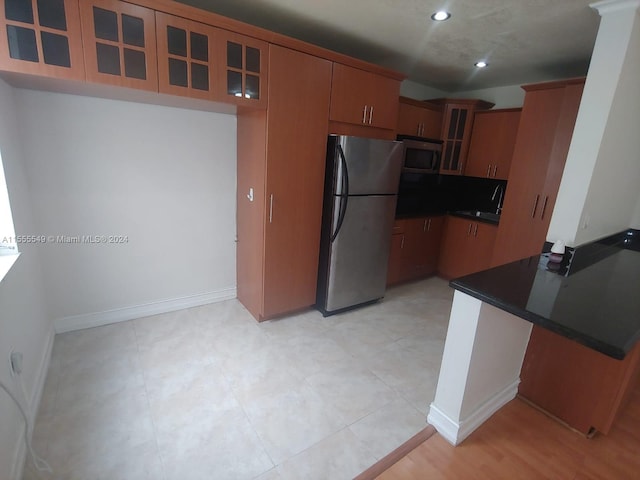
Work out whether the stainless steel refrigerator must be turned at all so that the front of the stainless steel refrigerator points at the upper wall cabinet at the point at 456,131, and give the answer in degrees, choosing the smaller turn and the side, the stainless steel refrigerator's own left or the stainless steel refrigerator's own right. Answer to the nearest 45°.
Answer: approximately 90° to the stainless steel refrigerator's own left

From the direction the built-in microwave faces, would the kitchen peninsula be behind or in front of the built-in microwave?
in front

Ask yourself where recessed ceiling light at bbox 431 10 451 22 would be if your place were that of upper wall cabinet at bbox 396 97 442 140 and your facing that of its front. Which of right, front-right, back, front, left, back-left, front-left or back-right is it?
front-right

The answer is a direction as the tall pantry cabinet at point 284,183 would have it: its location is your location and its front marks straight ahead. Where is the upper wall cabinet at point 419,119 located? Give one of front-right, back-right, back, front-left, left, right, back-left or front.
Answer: left

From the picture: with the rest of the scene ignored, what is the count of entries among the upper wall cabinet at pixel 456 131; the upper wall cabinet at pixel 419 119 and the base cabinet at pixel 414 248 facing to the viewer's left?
0

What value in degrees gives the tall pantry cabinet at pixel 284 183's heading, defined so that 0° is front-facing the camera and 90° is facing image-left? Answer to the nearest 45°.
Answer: approximately 315°

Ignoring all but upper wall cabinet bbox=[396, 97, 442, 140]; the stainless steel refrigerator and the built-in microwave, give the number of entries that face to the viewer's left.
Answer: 0

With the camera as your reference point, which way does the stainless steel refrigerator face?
facing the viewer and to the right of the viewer

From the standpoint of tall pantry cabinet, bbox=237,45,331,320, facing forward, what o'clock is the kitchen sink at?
The kitchen sink is roughly at 10 o'clock from the tall pantry cabinet.

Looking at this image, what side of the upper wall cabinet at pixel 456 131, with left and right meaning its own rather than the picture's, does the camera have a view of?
front

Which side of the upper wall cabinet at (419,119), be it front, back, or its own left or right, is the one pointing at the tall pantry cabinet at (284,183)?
right

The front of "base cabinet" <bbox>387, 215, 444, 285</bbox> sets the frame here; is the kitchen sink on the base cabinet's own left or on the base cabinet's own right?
on the base cabinet's own left

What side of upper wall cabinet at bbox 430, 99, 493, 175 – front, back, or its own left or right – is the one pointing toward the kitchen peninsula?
front
